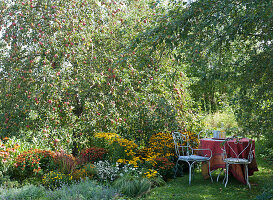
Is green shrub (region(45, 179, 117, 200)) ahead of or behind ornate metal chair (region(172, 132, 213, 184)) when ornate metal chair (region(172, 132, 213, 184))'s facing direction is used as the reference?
behind

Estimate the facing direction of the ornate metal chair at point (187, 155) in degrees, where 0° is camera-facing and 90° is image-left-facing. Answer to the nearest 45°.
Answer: approximately 225°

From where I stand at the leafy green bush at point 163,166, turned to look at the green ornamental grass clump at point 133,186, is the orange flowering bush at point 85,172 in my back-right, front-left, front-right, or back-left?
front-right

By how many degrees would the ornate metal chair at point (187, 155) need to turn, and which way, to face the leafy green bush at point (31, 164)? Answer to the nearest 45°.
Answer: approximately 135° to its right

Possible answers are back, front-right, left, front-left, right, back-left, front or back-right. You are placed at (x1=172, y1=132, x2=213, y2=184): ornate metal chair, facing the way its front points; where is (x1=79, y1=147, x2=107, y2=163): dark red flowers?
back-left

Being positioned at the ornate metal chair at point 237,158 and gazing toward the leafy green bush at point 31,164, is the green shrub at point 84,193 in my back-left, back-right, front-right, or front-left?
front-left

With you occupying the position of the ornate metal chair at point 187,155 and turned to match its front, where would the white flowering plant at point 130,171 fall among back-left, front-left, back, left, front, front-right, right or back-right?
back

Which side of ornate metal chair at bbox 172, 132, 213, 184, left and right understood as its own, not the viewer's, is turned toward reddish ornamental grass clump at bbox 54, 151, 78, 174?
back
